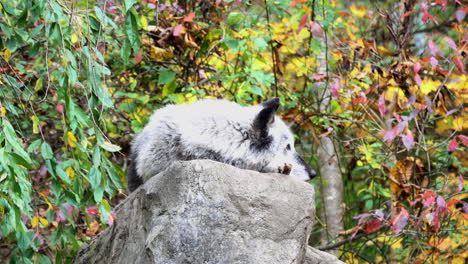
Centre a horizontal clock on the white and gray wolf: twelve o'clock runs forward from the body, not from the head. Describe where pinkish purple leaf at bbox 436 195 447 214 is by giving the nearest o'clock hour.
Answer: The pinkish purple leaf is roughly at 12 o'clock from the white and gray wolf.

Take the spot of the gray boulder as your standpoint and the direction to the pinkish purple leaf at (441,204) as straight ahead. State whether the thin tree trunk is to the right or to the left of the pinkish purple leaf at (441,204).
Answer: left

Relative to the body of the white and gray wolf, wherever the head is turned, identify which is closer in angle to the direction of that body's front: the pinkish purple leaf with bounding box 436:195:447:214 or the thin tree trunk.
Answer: the pinkish purple leaf

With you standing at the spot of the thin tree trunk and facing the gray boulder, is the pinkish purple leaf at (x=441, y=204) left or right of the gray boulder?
left

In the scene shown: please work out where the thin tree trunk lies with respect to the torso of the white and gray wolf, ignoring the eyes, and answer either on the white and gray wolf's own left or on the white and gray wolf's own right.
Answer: on the white and gray wolf's own left

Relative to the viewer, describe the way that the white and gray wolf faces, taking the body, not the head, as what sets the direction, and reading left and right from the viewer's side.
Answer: facing to the right of the viewer
